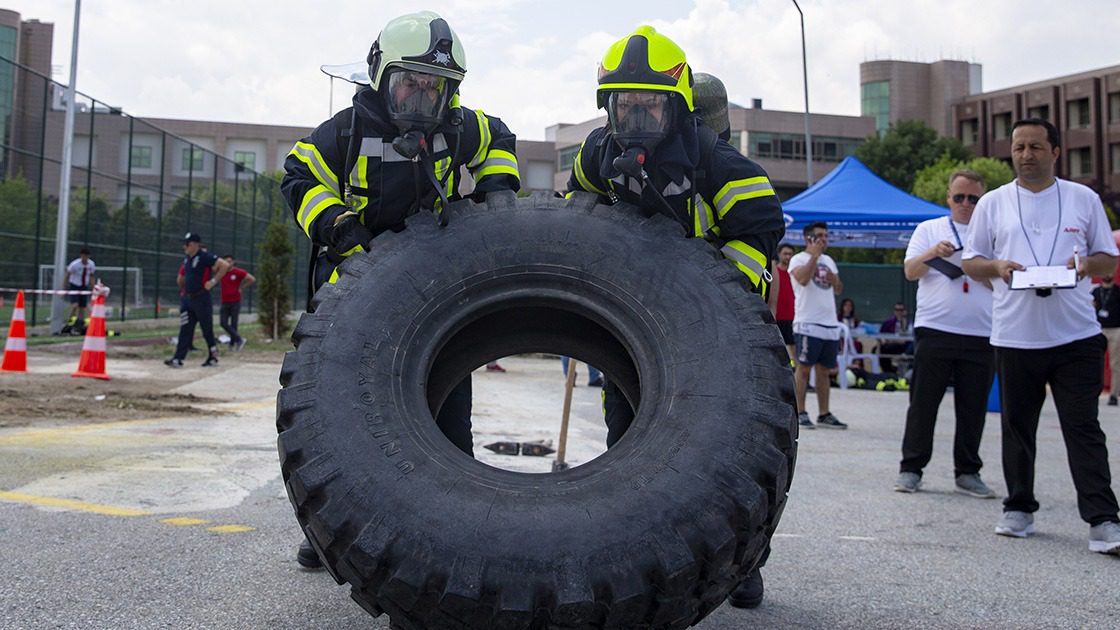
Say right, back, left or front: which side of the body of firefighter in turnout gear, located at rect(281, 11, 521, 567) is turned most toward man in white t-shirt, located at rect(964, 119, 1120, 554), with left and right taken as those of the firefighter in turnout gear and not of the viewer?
left

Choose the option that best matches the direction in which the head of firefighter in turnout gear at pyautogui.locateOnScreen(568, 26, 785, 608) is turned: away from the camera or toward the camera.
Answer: toward the camera

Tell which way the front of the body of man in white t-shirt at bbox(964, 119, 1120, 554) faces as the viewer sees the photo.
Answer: toward the camera

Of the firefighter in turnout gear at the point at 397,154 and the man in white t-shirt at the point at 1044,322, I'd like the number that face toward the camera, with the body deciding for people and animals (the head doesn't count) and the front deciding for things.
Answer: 2

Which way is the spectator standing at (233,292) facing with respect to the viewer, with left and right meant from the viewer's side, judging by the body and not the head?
facing the viewer and to the left of the viewer

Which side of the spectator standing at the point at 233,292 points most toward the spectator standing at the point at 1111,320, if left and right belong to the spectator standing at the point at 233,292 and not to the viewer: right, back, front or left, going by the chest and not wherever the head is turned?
left

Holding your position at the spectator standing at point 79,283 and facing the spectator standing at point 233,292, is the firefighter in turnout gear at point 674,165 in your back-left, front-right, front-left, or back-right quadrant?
front-right

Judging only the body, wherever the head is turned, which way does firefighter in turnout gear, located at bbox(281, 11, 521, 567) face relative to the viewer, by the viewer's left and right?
facing the viewer

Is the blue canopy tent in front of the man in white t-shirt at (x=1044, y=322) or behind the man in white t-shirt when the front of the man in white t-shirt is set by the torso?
behind

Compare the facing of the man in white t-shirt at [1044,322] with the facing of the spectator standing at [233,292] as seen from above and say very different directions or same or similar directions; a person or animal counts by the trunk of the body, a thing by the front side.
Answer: same or similar directions

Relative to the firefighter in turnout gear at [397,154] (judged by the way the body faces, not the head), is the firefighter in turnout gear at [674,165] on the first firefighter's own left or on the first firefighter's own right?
on the first firefighter's own left

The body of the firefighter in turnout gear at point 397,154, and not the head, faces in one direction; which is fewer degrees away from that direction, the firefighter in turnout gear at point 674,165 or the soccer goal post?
the firefighter in turnout gear

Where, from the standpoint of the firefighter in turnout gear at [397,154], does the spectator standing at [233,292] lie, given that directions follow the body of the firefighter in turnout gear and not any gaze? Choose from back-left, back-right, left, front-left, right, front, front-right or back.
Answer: back

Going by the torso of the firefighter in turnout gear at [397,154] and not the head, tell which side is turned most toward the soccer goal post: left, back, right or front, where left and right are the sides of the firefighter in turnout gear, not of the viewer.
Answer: back

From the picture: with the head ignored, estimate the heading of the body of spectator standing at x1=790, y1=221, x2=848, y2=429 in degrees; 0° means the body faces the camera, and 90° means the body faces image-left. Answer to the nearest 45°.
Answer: approximately 315°

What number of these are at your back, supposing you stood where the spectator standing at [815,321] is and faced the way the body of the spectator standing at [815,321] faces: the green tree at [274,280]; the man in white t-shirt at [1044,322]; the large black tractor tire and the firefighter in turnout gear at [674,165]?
1
